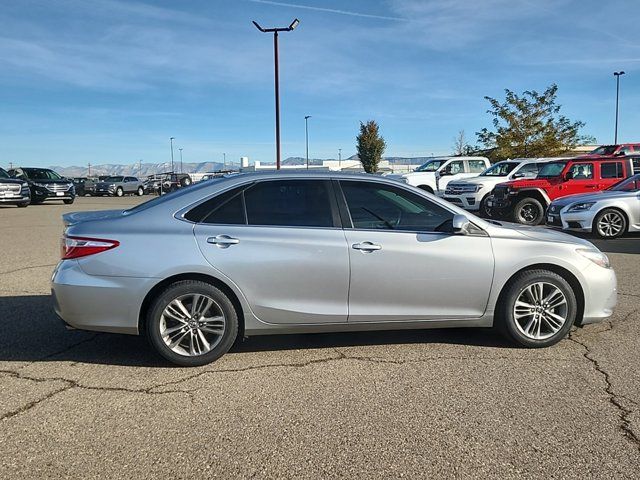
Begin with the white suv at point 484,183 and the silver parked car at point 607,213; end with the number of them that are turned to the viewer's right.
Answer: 0

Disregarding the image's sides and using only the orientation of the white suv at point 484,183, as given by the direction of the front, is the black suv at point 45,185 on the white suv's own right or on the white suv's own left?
on the white suv's own right

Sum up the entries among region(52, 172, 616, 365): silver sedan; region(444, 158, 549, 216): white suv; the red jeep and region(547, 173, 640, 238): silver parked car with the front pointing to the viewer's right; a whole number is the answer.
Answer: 1

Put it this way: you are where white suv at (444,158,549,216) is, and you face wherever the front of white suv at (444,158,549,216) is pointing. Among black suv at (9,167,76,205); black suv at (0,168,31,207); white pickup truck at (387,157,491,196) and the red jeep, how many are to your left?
1

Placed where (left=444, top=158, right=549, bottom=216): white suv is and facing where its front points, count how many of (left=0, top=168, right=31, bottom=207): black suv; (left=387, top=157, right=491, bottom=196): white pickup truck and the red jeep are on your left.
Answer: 1

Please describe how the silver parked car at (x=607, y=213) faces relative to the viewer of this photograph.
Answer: facing the viewer and to the left of the viewer

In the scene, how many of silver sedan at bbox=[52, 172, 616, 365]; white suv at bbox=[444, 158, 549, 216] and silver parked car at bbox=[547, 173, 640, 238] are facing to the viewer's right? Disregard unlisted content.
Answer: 1

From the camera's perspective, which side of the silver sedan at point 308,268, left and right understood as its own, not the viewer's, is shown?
right

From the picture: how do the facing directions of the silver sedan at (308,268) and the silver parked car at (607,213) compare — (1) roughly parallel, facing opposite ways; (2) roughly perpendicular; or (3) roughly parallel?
roughly parallel, facing opposite ways

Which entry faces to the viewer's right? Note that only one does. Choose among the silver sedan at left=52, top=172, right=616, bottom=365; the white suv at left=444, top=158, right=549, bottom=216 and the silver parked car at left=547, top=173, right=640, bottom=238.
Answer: the silver sedan

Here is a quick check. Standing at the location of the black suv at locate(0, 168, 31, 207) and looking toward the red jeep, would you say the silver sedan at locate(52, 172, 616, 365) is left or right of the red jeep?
right

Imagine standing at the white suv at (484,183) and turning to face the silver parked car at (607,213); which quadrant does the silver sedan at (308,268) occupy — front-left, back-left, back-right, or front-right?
front-right

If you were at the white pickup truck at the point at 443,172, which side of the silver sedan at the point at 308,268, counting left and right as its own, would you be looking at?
left

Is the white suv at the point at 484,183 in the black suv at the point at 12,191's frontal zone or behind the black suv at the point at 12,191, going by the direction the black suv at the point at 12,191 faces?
frontal zone

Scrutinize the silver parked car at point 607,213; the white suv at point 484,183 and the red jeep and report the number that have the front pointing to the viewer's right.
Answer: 0

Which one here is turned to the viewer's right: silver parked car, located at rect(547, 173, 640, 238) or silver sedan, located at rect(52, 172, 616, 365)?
the silver sedan

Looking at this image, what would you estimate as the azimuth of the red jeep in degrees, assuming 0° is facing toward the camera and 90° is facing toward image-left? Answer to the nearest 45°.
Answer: approximately 45°
